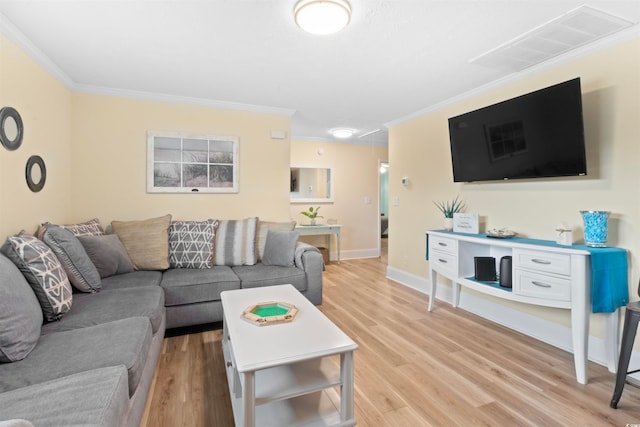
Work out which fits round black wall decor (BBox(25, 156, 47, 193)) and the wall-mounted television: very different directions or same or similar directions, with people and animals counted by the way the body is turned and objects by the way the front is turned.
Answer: very different directions

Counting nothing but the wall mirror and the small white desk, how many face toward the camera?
2

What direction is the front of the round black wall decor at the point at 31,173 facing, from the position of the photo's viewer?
facing the viewer and to the right of the viewer

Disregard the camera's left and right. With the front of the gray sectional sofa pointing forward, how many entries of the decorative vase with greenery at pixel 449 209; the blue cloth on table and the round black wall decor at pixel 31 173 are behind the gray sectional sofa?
1

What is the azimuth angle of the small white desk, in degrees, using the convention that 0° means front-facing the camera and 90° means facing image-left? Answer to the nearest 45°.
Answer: approximately 0°

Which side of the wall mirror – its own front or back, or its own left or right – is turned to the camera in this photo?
front

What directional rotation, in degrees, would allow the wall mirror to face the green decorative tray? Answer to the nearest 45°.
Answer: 0° — it already faces it

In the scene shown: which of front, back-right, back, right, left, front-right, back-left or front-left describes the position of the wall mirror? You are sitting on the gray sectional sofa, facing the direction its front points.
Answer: left

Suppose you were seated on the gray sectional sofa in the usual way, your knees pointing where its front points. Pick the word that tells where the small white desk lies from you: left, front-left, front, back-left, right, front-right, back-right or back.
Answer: left

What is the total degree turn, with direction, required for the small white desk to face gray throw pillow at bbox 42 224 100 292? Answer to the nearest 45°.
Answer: approximately 45° to its right

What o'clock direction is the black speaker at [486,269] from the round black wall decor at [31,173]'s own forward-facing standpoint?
The black speaker is roughly at 12 o'clock from the round black wall decor.
